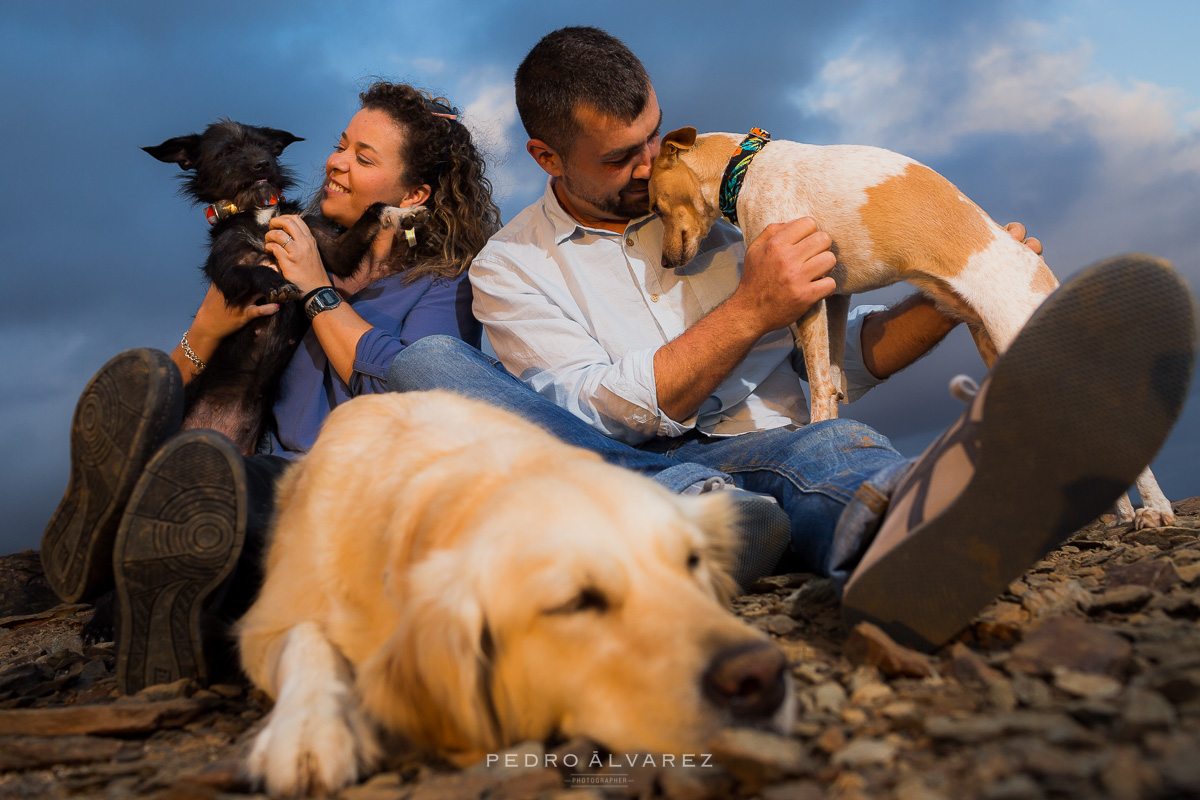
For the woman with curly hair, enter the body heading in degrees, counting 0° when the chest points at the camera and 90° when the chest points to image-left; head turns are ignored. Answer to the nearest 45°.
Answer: approximately 45°

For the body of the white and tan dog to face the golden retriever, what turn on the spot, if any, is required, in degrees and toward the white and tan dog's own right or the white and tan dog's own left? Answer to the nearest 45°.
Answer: approximately 90° to the white and tan dog's own left

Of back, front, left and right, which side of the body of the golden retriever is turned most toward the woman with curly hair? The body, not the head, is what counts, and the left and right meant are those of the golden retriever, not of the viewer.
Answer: back

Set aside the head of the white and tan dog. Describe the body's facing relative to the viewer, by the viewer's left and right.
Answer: facing to the left of the viewer

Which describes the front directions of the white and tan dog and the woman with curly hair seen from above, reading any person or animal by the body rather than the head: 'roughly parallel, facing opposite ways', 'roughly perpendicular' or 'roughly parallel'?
roughly perpendicular

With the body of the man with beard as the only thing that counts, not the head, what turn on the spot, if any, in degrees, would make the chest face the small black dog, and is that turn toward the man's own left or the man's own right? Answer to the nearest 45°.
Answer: approximately 135° to the man's own right

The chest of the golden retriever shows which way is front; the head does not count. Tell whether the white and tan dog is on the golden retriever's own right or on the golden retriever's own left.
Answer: on the golden retriever's own left
